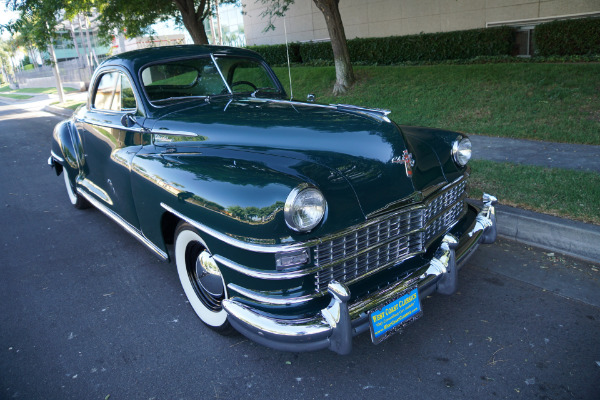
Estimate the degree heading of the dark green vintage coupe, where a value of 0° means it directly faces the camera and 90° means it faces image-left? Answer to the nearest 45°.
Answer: approximately 315°

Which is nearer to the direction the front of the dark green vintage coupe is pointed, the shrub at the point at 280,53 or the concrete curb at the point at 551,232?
the concrete curb

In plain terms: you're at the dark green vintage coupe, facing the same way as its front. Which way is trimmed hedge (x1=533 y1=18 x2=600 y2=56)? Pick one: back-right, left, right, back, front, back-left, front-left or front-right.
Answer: left

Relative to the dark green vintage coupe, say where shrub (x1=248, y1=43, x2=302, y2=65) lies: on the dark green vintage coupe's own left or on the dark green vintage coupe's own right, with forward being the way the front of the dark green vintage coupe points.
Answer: on the dark green vintage coupe's own left

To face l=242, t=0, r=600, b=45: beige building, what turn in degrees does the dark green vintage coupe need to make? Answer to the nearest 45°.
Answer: approximately 135° to its left

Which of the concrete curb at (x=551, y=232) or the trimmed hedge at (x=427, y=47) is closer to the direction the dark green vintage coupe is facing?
the concrete curb

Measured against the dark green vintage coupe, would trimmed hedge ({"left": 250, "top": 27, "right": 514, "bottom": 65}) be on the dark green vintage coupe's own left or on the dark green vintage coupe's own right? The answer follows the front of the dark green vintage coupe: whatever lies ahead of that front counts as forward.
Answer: on the dark green vintage coupe's own left
